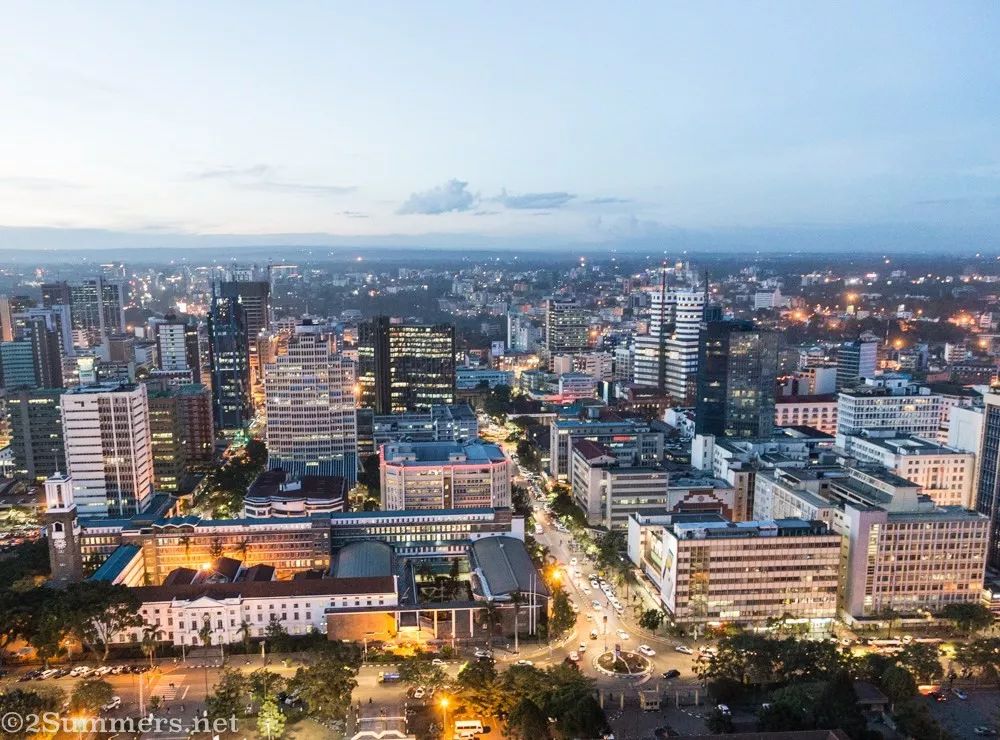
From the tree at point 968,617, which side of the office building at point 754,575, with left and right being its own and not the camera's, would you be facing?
left

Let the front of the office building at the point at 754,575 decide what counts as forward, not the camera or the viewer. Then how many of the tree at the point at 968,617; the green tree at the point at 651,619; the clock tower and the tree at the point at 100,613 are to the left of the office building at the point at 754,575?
1

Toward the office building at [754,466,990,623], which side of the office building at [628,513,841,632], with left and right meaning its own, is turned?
left

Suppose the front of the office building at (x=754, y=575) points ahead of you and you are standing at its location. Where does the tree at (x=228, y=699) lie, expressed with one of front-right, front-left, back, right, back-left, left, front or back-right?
front-right

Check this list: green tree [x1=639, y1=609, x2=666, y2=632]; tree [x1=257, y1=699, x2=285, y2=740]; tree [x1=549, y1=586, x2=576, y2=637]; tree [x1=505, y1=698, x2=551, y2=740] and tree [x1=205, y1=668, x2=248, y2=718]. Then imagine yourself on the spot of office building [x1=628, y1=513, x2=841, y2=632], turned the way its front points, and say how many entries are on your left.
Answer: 0

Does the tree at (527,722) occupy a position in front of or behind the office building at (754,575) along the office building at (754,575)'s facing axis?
in front

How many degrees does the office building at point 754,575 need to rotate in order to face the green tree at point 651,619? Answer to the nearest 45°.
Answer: approximately 45° to its right

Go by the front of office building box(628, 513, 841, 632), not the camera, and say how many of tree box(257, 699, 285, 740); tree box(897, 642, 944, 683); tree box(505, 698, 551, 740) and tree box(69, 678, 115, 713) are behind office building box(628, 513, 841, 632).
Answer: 0

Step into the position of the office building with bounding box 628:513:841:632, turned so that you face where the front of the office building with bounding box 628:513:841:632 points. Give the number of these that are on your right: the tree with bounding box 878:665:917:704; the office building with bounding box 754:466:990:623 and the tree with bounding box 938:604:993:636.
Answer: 0

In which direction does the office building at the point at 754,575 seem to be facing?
toward the camera

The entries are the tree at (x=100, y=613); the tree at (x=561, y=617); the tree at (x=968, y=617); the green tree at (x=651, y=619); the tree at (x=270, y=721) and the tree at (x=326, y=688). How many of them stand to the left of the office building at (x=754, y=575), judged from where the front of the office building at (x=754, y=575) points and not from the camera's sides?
1

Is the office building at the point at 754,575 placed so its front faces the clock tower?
no

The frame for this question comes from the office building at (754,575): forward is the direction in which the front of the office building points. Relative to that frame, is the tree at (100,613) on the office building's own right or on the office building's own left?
on the office building's own right

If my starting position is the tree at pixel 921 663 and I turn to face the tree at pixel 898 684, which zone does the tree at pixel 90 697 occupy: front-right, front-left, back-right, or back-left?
front-right

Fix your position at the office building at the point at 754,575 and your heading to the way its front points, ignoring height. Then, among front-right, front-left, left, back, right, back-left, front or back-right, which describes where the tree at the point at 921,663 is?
front-left

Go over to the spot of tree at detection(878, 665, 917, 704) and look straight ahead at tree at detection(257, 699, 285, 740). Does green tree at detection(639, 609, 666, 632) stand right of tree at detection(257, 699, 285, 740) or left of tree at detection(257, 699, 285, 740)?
right

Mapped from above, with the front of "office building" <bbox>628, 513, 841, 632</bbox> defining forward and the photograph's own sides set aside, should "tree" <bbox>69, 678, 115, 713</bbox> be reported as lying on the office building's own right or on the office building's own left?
on the office building's own right
